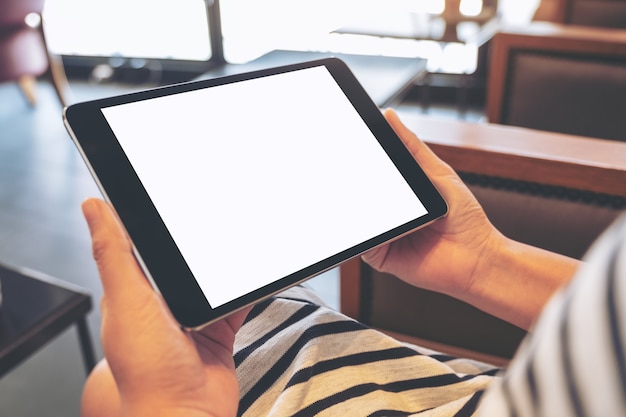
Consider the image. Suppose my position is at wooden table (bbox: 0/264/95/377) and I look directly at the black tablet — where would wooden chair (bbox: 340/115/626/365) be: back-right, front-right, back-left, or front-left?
front-left

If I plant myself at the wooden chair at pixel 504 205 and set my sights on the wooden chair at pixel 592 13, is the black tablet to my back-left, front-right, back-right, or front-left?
back-left

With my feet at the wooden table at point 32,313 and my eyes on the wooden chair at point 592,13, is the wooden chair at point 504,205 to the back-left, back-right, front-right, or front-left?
front-right

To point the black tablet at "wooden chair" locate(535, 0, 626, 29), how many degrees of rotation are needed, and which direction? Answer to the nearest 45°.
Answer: approximately 90° to its left

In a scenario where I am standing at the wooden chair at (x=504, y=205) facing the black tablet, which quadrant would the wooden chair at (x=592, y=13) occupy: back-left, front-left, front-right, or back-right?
back-right

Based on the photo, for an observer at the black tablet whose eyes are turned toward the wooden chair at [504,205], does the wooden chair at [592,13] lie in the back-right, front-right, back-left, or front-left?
front-left

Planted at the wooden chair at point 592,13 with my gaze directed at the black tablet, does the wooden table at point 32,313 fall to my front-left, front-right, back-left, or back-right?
front-right
